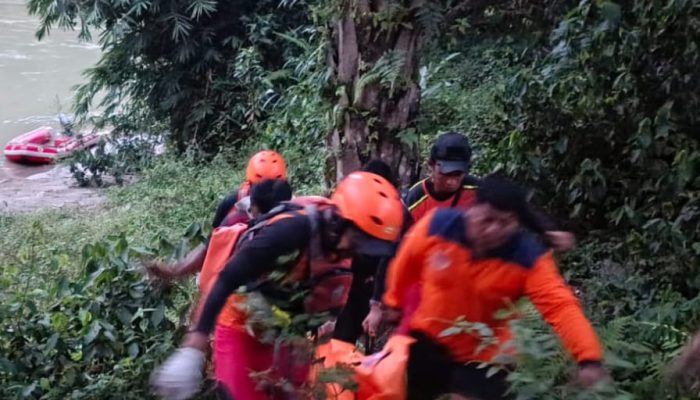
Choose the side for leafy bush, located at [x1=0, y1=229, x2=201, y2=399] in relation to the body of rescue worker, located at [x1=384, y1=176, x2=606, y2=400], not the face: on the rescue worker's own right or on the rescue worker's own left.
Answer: on the rescue worker's own right

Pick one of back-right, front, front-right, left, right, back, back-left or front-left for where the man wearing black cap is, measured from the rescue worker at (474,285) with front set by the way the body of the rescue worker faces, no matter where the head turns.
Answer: back

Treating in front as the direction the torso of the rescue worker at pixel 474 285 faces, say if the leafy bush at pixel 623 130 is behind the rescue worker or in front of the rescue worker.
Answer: behind

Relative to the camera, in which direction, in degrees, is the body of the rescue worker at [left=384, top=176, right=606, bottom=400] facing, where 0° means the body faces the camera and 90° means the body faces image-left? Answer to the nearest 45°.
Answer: approximately 0°

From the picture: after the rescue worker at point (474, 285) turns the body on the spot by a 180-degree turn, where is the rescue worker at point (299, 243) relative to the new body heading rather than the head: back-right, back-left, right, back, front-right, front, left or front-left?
left

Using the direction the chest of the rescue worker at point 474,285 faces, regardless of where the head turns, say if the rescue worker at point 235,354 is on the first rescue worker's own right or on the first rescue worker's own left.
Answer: on the first rescue worker's own right

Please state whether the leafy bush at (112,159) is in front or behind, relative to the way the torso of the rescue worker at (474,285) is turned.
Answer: behind

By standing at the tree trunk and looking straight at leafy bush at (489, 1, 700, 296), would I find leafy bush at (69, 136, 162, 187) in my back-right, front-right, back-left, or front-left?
back-left

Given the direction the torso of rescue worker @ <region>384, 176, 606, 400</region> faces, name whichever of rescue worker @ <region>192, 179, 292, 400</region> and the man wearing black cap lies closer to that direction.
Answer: the rescue worker
